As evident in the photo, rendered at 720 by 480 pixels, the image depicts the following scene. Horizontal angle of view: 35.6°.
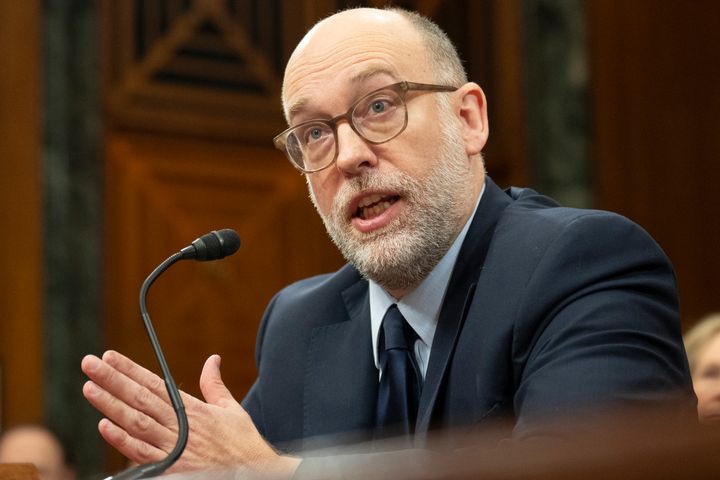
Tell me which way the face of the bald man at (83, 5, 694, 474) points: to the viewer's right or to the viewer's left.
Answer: to the viewer's left

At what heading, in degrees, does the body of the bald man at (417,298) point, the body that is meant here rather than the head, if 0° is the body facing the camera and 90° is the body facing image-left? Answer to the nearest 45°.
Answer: approximately 45°

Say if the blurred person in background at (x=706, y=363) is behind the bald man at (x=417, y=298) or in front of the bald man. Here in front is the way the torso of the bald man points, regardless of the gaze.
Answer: behind
